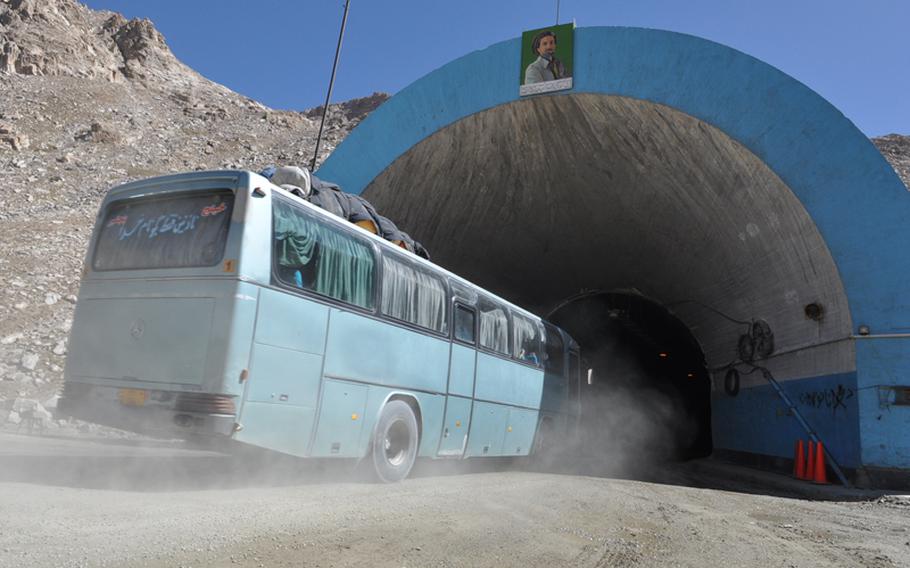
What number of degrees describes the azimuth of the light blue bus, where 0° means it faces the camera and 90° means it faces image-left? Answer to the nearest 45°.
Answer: approximately 225°

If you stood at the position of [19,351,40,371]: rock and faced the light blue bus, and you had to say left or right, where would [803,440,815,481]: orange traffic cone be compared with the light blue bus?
left

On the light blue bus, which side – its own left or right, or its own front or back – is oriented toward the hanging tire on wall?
front

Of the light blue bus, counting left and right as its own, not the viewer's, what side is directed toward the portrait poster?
front

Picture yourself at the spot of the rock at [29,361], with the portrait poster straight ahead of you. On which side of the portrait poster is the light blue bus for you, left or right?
right

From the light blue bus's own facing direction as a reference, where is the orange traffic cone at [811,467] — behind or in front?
in front

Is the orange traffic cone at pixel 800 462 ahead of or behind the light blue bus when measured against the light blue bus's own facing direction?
ahead

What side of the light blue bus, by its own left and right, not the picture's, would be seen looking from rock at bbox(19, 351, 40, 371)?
left

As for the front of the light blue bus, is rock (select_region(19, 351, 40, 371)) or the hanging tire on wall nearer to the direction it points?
the hanging tire on wall

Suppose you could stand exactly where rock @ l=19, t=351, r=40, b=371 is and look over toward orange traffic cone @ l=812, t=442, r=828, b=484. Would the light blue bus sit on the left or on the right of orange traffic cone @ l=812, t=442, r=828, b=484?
right

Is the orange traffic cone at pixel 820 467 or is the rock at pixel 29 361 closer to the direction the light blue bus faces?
the orange traffic cone

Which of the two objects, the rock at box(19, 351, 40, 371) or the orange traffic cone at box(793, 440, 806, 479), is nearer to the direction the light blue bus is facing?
the orange traffic cone

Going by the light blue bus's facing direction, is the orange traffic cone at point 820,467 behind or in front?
in front
